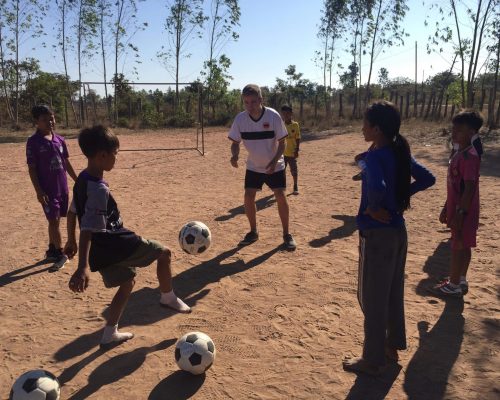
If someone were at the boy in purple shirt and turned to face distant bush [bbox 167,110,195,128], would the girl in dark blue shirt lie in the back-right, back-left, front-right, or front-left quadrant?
back-right

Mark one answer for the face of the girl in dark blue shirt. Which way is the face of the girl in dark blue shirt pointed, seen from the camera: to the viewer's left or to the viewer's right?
to the viewer's left

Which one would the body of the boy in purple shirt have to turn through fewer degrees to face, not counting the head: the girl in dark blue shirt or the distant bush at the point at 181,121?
the girl in dark blue shirt

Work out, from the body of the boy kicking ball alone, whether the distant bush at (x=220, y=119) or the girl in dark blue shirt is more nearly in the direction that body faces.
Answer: the girl in dark blue shirt

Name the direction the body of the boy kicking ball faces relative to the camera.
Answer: to the viewer's right

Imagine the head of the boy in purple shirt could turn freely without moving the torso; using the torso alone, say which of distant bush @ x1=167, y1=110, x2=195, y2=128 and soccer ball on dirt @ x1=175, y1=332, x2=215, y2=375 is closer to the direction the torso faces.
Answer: the soccer ball on dirt

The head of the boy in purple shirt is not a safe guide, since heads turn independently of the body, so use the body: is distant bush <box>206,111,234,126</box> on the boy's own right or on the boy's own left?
on the boy's own left

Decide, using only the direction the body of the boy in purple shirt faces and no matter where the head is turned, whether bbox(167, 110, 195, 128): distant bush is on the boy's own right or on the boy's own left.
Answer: on the boy's own left

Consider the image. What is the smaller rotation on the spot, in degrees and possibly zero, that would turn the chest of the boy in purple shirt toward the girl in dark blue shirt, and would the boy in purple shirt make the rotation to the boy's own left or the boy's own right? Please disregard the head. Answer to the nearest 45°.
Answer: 0° — they already face them

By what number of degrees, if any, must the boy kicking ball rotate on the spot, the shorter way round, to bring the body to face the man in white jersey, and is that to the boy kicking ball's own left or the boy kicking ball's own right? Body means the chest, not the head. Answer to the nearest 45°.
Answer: approximately 45° to the boy kicking ball's own left

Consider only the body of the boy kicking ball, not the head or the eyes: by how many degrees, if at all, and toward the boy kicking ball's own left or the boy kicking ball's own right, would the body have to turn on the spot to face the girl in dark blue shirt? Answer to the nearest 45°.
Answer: approximately 45° to the boy kicking ball's own right
